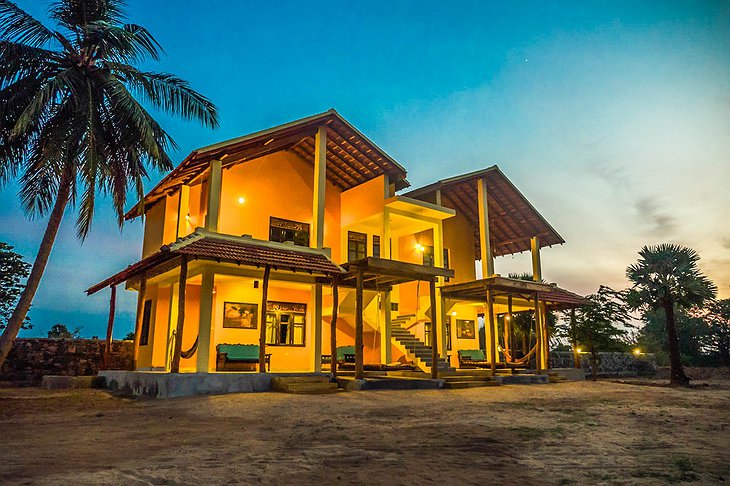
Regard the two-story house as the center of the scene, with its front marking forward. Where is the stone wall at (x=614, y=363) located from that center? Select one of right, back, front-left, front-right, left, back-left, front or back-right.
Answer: left

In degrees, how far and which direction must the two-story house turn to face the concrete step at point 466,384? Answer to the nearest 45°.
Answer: approximately 45° to its left

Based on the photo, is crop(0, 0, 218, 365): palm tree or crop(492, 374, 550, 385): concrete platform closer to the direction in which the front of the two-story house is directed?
the concrete platform

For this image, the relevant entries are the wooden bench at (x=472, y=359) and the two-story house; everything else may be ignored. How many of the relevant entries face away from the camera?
0

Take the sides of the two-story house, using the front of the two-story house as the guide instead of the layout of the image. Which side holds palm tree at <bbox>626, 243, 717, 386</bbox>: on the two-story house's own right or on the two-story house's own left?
on the two-story house's own left

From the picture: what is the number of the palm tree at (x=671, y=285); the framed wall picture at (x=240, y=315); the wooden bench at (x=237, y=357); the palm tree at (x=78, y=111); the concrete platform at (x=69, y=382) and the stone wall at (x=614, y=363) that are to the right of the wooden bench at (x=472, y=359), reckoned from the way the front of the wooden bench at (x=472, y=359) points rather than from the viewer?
4

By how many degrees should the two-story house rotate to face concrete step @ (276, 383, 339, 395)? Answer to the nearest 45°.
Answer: approximately 45° to its right

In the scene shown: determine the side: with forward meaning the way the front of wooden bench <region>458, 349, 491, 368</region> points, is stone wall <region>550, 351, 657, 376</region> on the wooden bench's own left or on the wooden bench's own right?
on the wooden bench's own left

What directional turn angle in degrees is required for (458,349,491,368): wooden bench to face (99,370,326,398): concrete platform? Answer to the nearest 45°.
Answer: approximately 90° to its right
